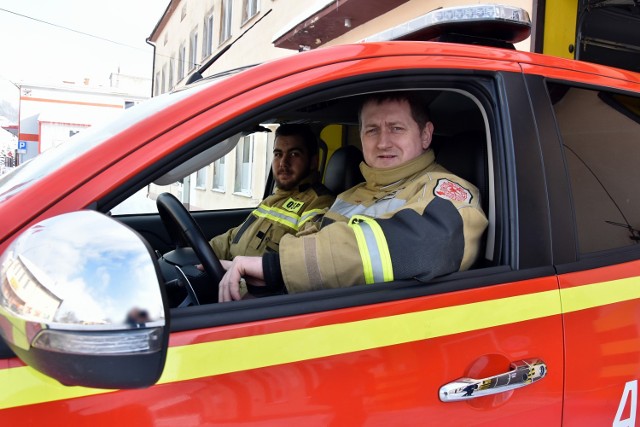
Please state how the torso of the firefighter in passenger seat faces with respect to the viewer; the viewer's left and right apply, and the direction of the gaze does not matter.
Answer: facing the viewer and to the left of the viewer

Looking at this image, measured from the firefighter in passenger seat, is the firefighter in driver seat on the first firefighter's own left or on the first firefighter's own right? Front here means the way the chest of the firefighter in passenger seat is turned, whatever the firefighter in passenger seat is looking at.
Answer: on the first firefighter's own left
